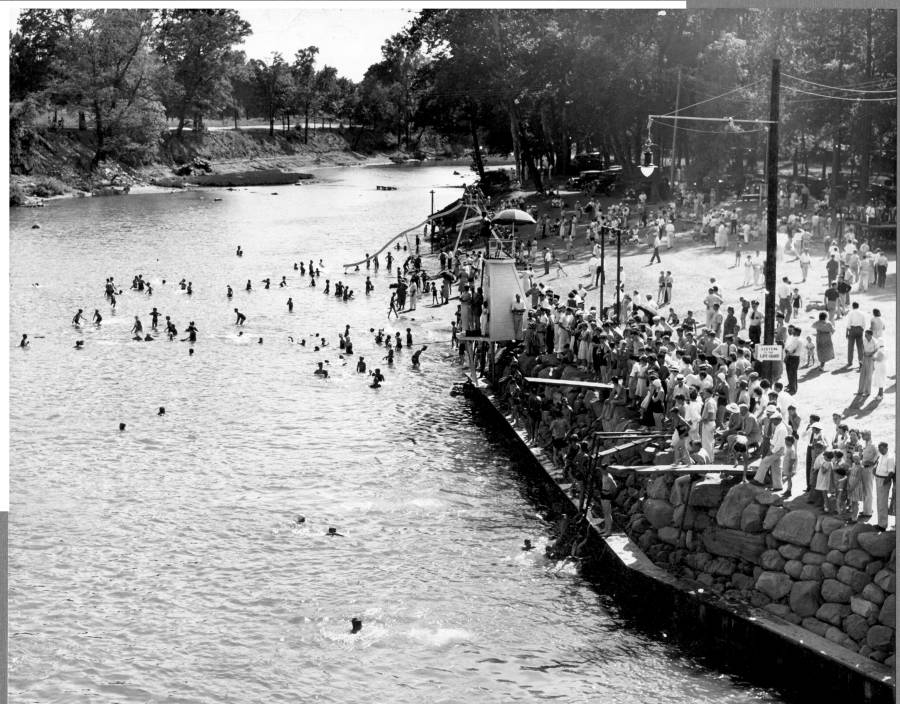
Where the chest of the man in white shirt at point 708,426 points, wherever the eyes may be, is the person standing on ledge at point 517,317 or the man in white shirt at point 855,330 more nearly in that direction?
the person standing on ledge

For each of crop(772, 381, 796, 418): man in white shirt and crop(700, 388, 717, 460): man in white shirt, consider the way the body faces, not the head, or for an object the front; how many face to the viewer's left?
2

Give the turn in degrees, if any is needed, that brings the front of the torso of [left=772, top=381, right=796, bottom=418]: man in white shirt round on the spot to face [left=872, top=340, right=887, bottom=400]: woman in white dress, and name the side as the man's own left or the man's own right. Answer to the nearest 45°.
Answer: approximately 135° to the man's own right

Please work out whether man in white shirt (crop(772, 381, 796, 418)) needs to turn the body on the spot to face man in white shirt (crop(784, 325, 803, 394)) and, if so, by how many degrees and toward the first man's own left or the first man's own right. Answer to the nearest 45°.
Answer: approximately 90° to the first man's own right

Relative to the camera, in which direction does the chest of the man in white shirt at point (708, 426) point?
to the viewer's left

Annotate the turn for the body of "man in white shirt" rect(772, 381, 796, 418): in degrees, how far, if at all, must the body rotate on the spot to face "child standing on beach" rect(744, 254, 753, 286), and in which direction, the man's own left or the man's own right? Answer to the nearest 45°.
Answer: approximately 90° to the man's own right

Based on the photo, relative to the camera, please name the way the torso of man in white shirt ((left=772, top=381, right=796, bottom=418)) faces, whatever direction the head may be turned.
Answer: to the viewer's left
